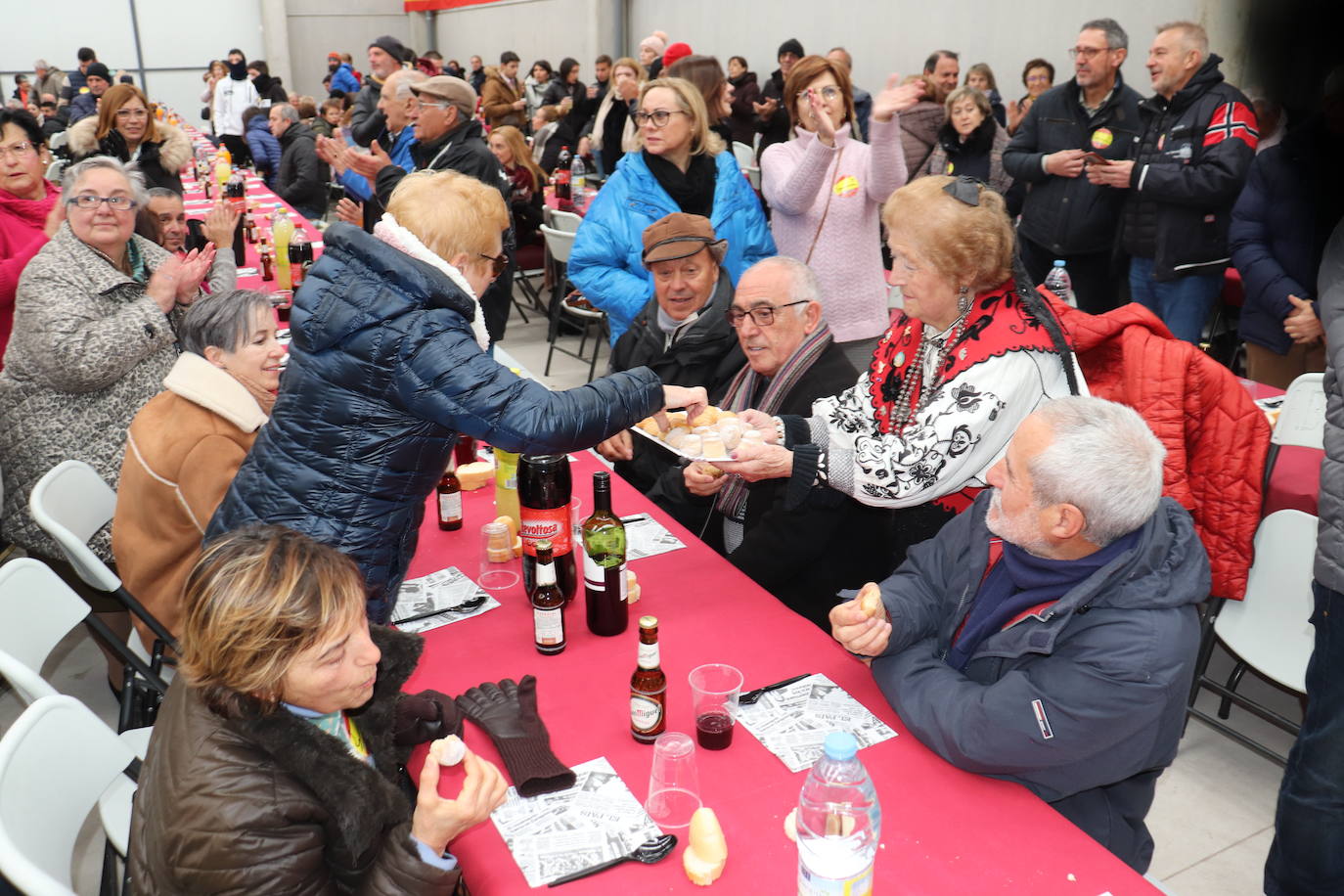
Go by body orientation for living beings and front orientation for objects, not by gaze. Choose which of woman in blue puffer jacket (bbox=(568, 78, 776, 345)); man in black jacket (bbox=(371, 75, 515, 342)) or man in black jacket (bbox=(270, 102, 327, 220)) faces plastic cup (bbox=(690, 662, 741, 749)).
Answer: the woman in blue puffer jacket

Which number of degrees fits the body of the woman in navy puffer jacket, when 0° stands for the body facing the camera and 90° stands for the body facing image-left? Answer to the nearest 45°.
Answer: approximately 225°

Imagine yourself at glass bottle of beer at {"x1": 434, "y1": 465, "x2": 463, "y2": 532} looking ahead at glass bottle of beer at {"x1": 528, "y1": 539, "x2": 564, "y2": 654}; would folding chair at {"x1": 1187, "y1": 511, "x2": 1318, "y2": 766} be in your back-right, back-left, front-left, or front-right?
front-left

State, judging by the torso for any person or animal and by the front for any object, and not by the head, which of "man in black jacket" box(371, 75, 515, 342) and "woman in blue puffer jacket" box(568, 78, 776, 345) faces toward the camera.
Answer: the woman in blue puffer jacket

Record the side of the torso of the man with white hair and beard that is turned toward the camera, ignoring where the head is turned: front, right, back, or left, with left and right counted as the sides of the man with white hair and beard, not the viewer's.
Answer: left

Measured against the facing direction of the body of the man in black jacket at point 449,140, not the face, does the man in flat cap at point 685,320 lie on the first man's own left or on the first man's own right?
on the first man's own left

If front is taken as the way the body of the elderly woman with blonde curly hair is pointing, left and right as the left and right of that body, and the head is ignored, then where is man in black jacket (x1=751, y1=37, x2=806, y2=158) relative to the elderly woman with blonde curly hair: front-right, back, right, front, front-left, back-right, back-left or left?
right

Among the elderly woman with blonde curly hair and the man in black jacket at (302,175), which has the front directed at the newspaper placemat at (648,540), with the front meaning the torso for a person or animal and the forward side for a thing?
the elderly woman with blonde curly hair

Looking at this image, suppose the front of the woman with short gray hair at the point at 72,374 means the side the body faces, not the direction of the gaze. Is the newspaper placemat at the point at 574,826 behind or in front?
in front

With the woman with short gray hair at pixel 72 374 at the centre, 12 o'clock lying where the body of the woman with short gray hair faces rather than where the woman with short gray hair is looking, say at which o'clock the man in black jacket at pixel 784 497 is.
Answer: The man in black jacket is roughly at 12 o'clock from the woman with short gray hair.

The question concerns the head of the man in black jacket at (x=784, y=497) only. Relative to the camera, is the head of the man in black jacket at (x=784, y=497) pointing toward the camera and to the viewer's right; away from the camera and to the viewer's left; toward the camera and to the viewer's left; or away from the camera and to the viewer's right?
toward the camera and to the viewer's left

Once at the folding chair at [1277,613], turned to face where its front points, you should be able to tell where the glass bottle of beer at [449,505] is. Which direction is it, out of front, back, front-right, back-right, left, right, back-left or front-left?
front

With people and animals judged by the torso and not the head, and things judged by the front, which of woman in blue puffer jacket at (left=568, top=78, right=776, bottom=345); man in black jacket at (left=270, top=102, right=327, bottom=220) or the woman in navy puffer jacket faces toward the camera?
the woman in blue puffer jacket

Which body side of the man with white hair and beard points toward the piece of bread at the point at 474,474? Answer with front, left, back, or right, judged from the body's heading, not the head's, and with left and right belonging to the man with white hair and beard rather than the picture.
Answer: front

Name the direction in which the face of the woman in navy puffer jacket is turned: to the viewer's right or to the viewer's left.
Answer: to the viewer's right

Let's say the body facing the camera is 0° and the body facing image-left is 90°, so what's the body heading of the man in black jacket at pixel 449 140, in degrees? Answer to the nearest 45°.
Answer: approximately 90°

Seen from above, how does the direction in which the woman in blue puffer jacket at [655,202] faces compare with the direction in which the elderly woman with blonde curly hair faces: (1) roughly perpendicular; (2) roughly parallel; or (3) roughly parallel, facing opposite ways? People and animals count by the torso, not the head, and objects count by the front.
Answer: roughly perpendicular

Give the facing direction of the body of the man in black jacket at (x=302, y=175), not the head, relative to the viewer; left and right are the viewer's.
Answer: facing to the left of the viewer

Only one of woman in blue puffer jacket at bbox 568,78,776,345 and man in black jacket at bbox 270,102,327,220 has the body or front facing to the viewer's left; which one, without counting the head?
the man in black jacket

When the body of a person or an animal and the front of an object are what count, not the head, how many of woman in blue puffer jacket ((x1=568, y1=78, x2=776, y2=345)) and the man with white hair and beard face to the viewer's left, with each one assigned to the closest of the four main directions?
1

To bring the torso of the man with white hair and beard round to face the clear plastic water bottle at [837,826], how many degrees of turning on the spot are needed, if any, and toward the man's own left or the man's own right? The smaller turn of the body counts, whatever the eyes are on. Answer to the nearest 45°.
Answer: approximately 45° to the man's own left
